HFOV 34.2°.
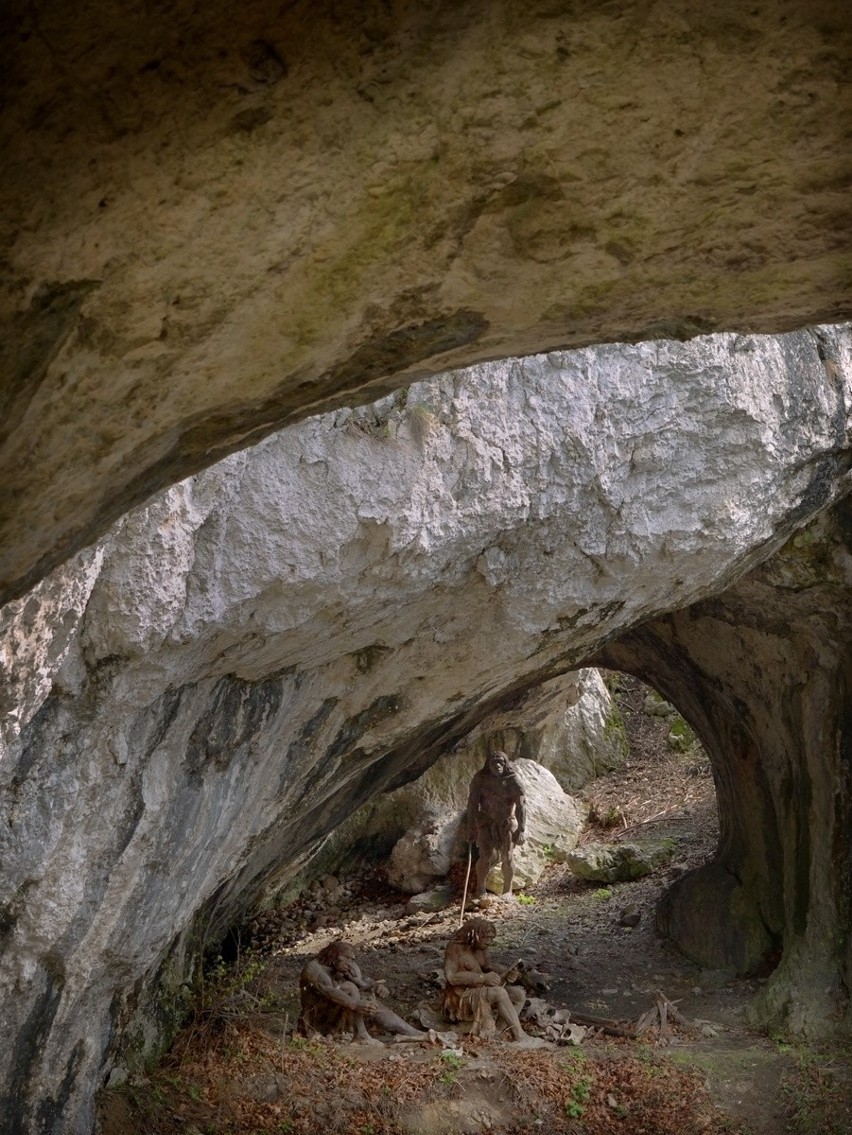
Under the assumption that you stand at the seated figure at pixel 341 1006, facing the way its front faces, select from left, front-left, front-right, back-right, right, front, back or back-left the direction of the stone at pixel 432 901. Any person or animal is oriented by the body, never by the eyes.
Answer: left

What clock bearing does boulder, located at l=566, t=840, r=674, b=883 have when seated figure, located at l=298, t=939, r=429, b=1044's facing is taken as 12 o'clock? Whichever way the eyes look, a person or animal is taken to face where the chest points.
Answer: The boulder is roughly at 10 o'clock from the seated figure.

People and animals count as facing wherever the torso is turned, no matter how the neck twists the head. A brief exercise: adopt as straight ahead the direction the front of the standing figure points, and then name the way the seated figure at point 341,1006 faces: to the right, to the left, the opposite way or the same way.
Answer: to the left

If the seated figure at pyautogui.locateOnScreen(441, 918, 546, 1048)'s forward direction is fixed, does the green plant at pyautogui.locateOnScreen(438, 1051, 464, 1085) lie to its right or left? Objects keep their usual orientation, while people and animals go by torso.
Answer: on its right

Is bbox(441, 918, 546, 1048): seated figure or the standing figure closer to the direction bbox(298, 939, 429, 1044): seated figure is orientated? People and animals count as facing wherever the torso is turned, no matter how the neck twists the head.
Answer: the seated figure

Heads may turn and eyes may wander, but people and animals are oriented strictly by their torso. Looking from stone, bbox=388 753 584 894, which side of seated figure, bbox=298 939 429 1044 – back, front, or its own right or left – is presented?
left

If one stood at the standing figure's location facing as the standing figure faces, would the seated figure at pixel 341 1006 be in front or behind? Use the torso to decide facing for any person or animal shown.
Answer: in front

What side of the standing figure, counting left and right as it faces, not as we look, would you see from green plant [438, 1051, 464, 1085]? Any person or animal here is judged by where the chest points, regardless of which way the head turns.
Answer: front

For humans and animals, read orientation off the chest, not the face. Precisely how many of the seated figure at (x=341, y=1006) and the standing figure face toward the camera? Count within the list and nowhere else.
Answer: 1

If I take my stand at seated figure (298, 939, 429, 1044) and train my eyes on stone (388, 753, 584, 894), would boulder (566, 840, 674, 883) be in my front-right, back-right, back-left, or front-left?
front-right

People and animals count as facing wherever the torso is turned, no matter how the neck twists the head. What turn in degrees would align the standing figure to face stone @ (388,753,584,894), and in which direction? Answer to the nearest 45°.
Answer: approximately 180°

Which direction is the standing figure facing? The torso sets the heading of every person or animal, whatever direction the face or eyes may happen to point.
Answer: toward the camera

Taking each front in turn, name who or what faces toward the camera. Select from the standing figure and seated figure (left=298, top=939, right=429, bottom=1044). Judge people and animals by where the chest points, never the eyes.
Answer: the standing figure

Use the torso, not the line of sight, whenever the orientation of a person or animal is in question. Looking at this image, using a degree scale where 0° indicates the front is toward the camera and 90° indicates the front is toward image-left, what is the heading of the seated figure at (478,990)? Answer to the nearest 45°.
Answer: approximately 315°

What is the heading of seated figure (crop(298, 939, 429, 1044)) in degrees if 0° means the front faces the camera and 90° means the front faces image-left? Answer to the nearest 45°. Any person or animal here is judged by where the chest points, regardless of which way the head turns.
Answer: approximately 270°

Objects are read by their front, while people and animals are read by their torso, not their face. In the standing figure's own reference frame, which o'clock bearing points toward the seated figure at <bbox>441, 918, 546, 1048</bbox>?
The seated figure is roughly at 12 o'clock from the standing figure.
